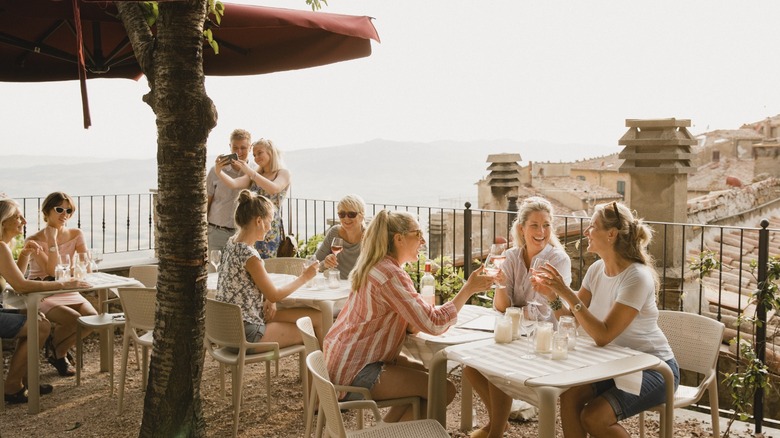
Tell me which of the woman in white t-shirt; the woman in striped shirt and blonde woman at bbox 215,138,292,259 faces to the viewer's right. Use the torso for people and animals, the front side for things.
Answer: the woman in striped shirt

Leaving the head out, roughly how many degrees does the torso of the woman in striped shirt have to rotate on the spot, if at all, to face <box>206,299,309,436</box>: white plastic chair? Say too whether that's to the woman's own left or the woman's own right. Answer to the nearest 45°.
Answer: approximately 135° to the woman's own left

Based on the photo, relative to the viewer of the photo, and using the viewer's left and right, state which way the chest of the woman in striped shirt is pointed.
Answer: facing to the right of the viewer

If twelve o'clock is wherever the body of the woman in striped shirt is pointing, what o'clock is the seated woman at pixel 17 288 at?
The seated woman is roughly at 7 o'clock from the woman in striped shirt.

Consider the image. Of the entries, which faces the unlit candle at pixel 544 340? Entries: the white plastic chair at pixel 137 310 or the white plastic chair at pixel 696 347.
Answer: the white plastic chair at pixel 696 347

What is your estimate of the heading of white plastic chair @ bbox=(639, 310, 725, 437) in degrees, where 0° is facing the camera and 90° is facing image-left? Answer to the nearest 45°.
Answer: approximately 45°

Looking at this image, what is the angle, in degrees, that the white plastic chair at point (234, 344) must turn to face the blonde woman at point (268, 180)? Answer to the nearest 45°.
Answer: approximately 45° to its left

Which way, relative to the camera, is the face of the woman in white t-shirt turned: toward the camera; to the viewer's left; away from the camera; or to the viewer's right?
to the viewer's left

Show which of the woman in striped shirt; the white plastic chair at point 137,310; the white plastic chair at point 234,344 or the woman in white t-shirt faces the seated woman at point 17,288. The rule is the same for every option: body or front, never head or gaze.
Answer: the woman in white t-shirt

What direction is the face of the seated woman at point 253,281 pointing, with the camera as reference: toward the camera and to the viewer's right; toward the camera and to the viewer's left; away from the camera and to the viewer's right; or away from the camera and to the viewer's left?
away from the camera and to the viewer's right

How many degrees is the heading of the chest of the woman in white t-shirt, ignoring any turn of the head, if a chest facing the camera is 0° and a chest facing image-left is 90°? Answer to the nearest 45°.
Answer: approximately 90°
